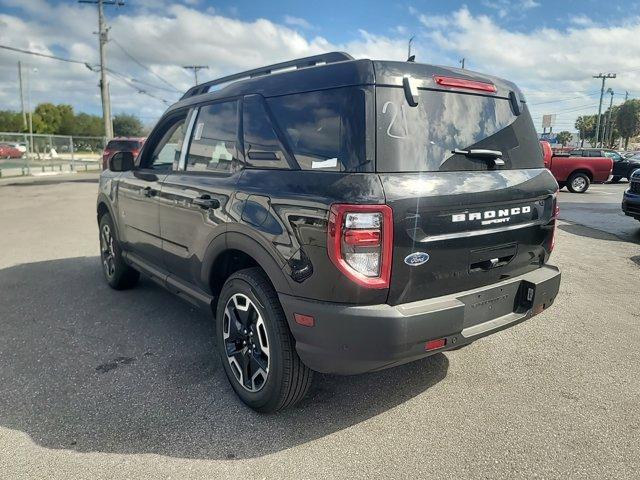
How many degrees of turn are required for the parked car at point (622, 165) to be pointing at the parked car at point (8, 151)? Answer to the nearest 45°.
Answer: approximately 135° to its right

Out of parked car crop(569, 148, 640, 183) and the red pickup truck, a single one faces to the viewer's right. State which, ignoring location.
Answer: the parked car

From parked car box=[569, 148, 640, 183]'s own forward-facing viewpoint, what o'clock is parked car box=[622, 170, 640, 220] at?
parked car box=[622, 170, 640, 220] is roughly at 3 o'clock from parked car box=[569, 148, 640, 183].

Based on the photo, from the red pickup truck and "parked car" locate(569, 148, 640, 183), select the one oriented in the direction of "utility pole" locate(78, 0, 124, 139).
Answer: the red pickup truck

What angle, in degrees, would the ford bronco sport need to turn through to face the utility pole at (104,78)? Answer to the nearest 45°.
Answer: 0° — it already faces it

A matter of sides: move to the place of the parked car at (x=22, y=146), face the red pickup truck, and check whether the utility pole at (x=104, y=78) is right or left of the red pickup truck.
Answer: left

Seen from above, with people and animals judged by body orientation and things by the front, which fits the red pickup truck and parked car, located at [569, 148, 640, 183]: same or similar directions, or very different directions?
very different directions

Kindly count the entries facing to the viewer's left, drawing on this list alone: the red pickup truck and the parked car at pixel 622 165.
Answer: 1

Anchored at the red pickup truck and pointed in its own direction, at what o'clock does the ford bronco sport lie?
The ford bronco sport is roughly at 9 o'clock from the red pickup truck.
